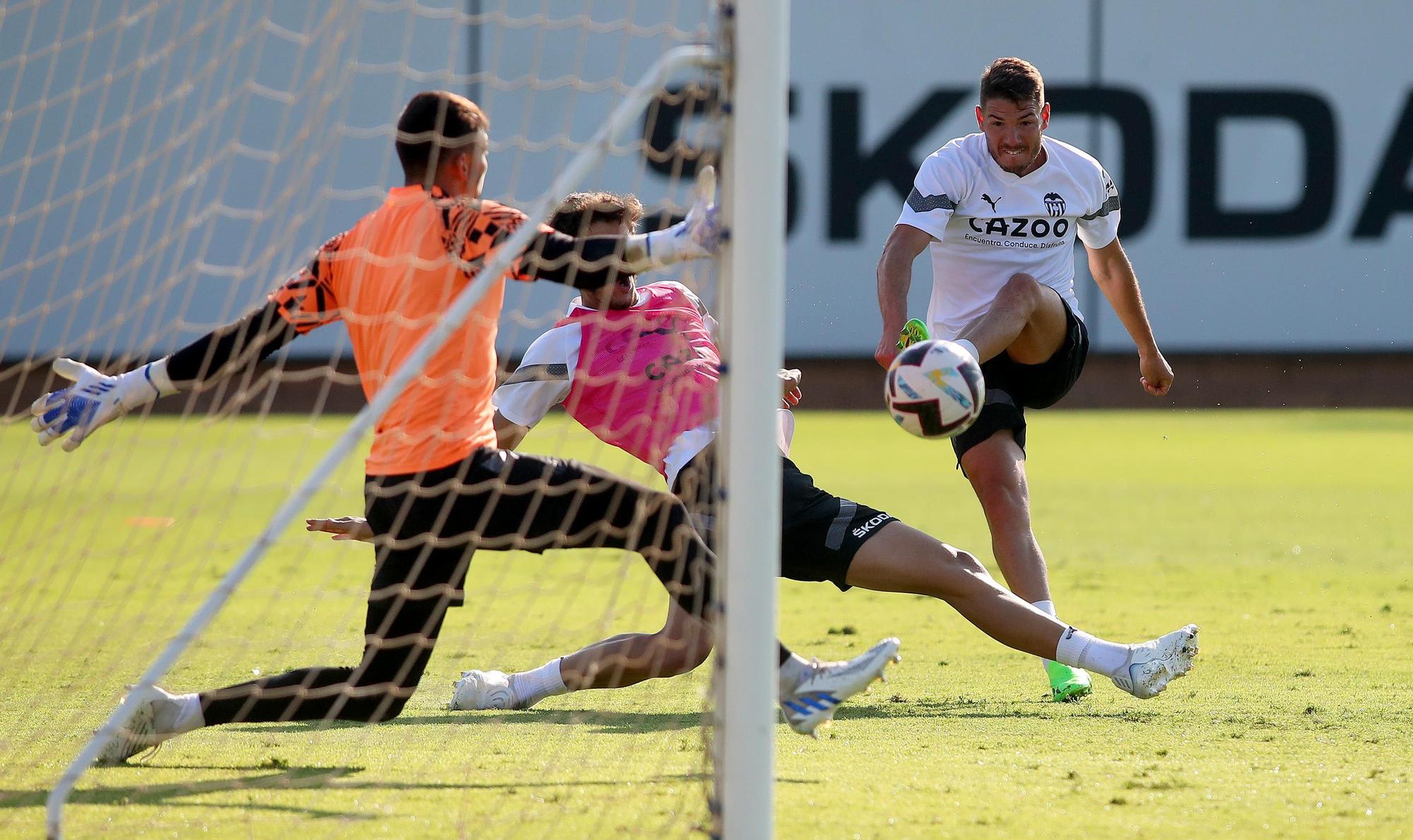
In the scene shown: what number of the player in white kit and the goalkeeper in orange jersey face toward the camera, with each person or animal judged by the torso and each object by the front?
1

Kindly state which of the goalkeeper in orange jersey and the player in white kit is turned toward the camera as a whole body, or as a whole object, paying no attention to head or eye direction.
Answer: the player in white kit

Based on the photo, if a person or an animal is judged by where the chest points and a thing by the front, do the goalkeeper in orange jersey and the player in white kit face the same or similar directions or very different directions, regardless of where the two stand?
very different directions

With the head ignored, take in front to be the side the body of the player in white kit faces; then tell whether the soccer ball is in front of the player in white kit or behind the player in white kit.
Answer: in front

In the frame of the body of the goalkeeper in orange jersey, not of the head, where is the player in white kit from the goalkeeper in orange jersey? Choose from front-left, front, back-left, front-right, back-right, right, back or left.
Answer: front

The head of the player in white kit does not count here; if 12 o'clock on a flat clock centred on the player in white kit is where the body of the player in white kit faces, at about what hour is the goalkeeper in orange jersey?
The goalkeeper in orange jersey is roughly at 1 o'clock from the player in white kit.

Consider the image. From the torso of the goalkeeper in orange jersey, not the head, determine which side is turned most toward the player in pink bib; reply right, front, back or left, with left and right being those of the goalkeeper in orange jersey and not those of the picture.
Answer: front

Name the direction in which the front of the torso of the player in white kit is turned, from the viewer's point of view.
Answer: toward the camera

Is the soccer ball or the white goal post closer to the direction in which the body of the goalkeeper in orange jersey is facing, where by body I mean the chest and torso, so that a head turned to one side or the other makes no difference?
the soccer ball

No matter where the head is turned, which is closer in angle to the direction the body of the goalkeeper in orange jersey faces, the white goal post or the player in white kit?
the player in white kit

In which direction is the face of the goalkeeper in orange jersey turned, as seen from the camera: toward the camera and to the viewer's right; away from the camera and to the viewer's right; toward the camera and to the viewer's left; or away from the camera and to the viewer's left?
away from the camera and to the viewer's right

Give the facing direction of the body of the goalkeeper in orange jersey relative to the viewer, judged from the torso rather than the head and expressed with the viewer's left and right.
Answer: facing away from the viewer and to the right of the viewer

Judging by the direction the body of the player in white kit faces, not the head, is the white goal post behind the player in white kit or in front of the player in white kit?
in front
